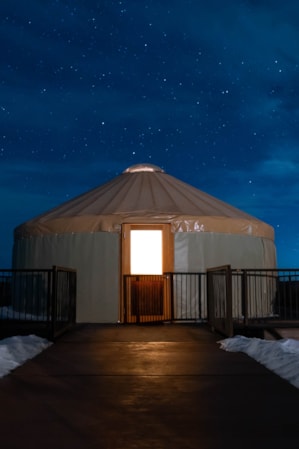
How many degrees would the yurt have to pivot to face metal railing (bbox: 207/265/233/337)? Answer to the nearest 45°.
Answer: approximately 45° to its left

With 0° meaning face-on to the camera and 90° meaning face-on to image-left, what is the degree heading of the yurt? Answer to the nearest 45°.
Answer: approximately 0°

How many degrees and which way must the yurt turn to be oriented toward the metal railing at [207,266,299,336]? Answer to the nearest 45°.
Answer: approximately 45° to its left
